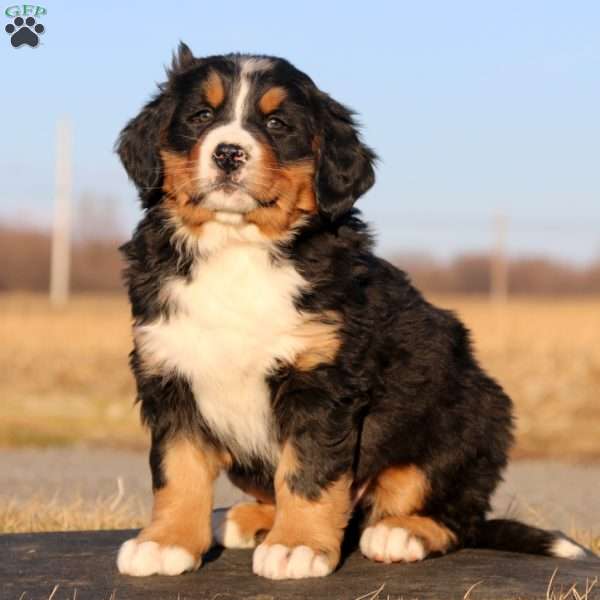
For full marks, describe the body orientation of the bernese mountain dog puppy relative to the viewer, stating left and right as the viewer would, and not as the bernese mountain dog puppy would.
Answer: facing the viewer and to the left of the viewer
